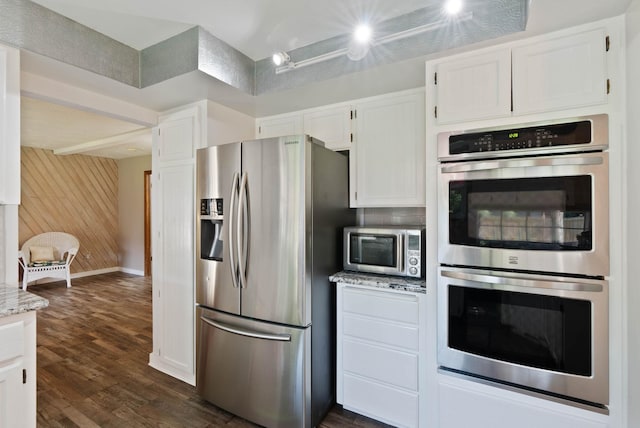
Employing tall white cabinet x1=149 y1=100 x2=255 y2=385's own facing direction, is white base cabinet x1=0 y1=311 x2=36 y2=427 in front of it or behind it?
in front

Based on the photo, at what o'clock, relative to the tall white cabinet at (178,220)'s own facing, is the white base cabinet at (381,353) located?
The white base cabinet is roughly at 9 o'clock from the tall white cabinet.

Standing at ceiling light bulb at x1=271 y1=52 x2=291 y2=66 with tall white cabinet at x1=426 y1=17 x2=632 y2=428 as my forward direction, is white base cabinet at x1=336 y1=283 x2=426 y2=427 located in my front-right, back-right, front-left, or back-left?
front-left

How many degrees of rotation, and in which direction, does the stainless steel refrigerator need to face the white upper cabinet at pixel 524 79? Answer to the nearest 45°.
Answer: approximately 90° to its left

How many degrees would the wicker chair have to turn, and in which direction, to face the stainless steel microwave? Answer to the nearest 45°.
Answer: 0° — it already faces it

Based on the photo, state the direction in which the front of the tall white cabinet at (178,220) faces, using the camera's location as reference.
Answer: facing the viewer and to the left of the viewer

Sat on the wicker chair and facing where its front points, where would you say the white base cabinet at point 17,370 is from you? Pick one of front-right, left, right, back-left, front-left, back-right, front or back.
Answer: front

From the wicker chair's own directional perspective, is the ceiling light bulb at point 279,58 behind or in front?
in front

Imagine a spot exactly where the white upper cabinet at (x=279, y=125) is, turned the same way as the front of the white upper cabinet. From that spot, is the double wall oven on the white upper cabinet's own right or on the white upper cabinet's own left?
on the white upper cabinet's own left

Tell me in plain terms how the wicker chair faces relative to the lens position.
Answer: facing the viewer

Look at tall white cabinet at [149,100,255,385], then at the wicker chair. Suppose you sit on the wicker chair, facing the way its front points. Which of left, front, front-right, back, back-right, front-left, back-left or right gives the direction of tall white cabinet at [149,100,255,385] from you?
front

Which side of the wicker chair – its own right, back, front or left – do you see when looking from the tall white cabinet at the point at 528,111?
front

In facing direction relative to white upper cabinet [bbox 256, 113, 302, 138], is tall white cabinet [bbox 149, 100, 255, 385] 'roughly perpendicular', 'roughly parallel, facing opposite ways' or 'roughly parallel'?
roughly parallel

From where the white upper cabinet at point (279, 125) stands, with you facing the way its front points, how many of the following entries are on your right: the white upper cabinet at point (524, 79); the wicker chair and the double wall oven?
1
